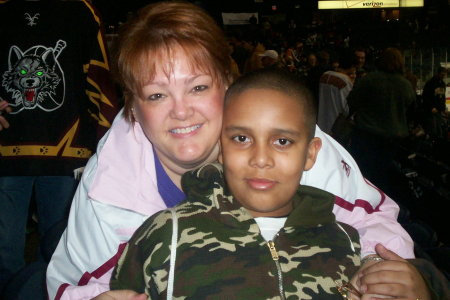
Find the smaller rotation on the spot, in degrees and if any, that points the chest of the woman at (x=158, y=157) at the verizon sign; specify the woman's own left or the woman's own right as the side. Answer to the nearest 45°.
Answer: approximately 180°

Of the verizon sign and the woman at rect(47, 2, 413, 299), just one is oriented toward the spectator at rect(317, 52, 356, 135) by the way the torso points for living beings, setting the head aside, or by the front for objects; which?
the verizon sign

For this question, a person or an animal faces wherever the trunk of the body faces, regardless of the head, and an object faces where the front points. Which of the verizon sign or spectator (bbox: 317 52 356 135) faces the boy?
the verizon sign

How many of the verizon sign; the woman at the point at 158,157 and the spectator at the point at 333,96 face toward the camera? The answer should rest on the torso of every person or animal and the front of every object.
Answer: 2

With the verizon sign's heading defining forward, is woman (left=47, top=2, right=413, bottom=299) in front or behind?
in front

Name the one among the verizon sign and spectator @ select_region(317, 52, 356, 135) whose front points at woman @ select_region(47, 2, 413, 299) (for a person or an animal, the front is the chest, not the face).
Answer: the verizon sign

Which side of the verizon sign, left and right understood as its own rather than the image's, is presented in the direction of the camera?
front

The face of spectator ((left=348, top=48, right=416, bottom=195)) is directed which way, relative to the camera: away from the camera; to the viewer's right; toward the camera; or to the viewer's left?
away from the camera

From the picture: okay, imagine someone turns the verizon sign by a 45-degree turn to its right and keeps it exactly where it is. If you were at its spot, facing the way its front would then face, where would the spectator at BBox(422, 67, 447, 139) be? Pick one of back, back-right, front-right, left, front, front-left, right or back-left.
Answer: front-left

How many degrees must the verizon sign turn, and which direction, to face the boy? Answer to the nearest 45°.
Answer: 0° — it already faces them

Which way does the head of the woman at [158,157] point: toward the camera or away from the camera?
toward the camera

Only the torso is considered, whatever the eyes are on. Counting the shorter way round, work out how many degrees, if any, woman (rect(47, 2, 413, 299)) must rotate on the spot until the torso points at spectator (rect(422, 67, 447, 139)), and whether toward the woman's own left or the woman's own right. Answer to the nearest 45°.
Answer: approximately 135° to the woman's own left

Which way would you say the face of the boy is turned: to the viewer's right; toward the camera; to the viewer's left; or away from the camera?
toward the camera

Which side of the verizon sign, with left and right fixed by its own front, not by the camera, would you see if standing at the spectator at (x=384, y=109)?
front

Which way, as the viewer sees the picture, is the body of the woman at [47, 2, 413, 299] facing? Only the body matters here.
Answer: toward the camera
